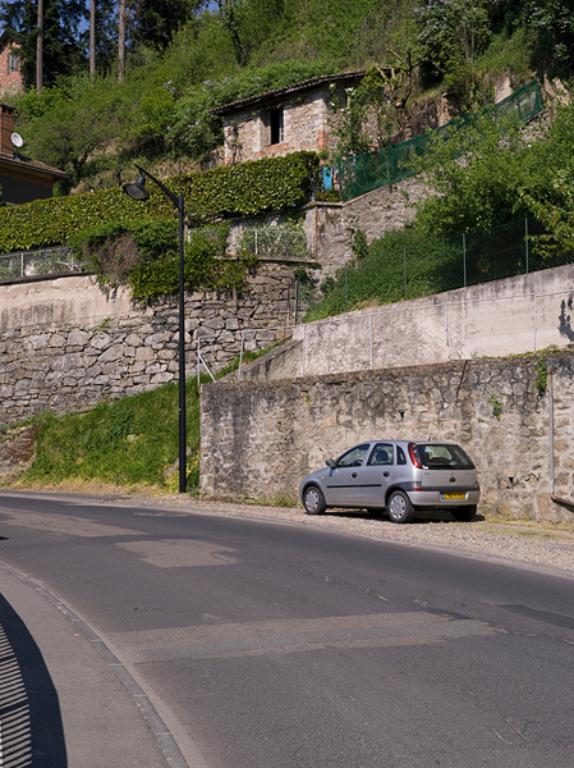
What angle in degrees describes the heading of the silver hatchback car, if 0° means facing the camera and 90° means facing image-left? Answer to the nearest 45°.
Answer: approximately 135°

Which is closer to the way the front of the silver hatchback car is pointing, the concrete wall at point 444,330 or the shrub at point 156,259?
the shrub

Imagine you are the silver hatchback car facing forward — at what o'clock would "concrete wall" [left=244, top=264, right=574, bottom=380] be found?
The concrete wall is roughly at 2 o'clock from the silver hatchback car.

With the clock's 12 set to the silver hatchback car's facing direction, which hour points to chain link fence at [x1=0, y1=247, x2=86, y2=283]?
The chain link fence is roughly at 12 o'clock from the silver hatchback car.

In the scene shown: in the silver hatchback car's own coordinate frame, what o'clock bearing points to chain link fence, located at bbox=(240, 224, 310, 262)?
The chain link fence is roughly at 1 o'clock from the silver hatchback car.

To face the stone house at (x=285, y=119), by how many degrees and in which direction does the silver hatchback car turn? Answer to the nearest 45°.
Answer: approximately 45° to its right

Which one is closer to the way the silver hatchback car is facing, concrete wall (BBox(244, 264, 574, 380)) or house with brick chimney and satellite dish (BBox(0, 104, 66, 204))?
the house with brick chimney and satellite dish

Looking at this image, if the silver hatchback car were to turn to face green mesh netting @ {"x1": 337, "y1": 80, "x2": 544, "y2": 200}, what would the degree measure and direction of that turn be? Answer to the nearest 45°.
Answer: approximately 45° to its right
